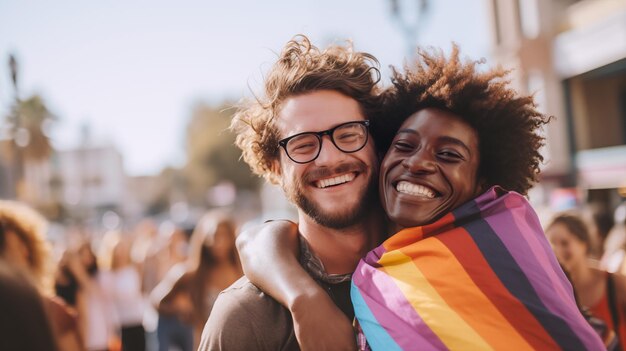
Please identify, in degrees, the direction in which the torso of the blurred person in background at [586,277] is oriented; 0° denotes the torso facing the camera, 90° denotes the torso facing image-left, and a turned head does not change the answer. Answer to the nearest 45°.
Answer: approximately 45°

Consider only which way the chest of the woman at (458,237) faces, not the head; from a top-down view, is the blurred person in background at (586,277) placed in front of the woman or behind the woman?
behind

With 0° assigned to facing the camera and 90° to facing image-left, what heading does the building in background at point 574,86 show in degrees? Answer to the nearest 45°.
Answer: approximately 45°
